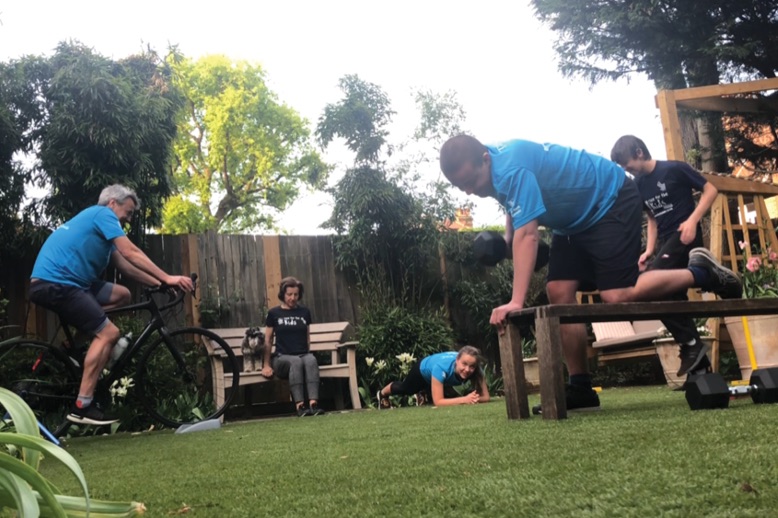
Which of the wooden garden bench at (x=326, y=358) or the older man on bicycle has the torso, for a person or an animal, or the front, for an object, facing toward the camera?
the wooden garden bench

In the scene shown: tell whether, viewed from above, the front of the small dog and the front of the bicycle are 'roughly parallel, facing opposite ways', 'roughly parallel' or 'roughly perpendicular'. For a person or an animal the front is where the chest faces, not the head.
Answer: roughly perpendicular

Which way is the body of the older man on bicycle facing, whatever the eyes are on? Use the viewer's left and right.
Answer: facing to the right of the viewer

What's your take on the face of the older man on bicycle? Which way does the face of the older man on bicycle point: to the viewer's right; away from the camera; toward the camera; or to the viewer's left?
to the viewer's right

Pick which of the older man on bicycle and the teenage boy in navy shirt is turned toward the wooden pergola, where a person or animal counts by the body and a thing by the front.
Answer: the older man on bicycle

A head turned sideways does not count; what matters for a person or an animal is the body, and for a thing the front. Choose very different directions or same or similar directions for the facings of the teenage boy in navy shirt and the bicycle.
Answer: very different directions

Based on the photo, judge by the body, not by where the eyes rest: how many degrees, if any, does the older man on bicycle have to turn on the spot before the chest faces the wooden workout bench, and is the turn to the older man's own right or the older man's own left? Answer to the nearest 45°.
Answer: approximately 45° to the older man's own right

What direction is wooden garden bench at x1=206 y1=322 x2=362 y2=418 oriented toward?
toward the camera

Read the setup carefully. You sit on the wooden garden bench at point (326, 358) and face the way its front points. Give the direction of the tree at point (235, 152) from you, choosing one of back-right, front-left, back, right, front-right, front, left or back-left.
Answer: back

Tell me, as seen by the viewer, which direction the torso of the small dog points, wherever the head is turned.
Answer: toward the camera

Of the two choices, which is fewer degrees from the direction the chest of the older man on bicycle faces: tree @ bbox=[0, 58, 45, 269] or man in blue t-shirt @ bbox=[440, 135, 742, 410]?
the man in blue t-shirt

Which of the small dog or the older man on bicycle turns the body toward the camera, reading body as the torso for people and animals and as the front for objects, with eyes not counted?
the small dog

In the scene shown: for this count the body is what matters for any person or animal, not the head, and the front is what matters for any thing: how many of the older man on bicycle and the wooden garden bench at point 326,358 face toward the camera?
1

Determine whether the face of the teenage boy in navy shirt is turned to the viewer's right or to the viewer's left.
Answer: to the viewer's left

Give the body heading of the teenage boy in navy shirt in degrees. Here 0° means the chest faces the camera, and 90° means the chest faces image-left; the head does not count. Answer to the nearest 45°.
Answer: approximately 45°

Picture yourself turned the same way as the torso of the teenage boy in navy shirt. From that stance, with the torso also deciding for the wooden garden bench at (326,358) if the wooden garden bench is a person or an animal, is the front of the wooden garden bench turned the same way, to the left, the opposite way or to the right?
to the left

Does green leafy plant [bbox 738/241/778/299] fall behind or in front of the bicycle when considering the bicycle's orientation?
in front

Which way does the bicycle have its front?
to the viewer's right
